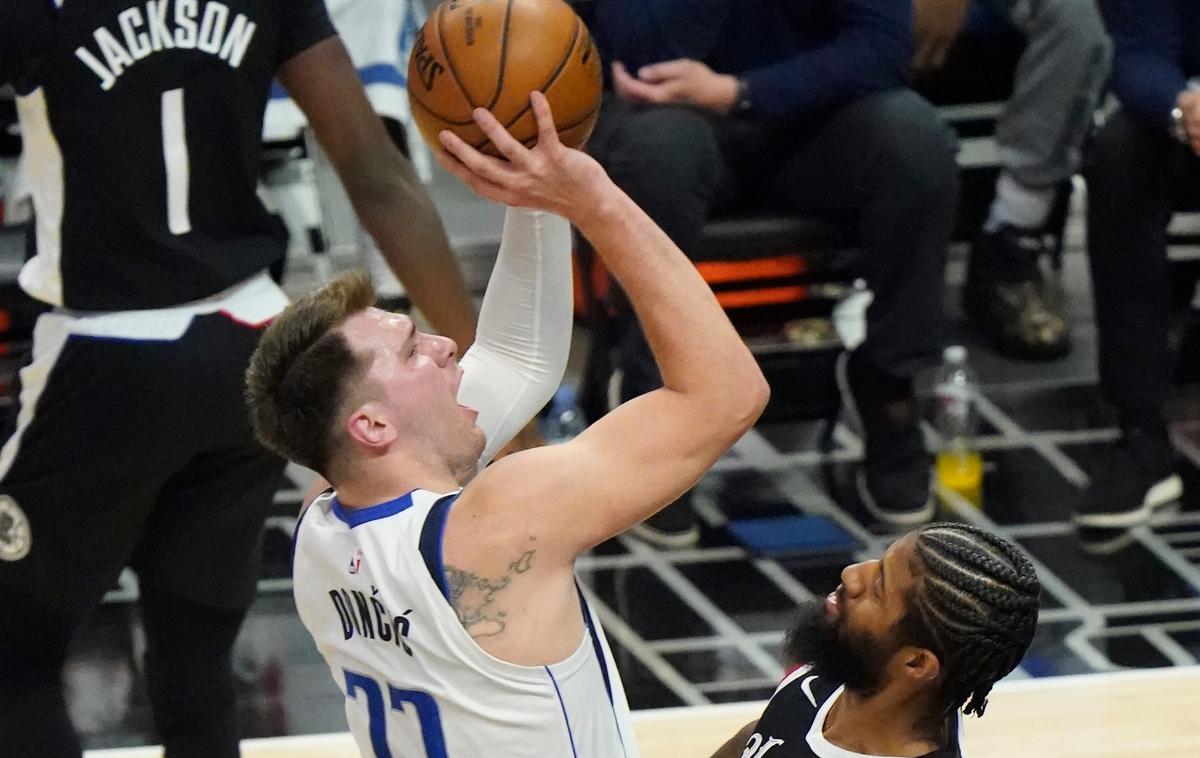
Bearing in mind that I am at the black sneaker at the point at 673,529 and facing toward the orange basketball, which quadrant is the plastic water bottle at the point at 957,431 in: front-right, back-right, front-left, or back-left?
back-left

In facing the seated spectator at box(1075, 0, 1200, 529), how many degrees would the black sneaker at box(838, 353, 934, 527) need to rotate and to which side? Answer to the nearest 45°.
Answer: approximately 135° to its left

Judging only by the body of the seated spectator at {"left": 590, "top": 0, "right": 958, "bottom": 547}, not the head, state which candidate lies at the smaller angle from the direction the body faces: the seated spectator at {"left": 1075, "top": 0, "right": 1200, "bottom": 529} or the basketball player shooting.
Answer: the basketball player shooting

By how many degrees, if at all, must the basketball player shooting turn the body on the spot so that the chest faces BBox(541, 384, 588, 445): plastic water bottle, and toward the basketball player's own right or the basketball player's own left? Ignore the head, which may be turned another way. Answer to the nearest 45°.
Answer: approximately 45° to the basketball player's own left

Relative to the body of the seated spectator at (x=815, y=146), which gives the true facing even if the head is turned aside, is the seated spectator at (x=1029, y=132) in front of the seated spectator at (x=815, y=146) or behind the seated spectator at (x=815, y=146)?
behind

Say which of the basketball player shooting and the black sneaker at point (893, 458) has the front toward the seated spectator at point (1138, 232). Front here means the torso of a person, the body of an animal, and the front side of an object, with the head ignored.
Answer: the basketball player shooting

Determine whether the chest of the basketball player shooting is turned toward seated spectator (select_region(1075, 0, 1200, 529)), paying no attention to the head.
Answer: yes

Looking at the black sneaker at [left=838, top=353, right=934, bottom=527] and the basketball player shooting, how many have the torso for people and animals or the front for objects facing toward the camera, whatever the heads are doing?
1

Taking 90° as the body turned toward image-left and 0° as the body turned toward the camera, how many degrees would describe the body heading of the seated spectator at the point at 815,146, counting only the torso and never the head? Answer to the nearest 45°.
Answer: approximately 0°

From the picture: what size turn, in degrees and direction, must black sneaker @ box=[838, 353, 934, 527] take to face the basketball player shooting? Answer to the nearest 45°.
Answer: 0° — it already faces them

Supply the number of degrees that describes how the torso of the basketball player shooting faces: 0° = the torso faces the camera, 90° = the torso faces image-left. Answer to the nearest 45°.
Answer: approximately 225°

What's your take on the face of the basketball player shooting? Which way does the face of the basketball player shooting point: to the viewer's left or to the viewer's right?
to the viewer's right
